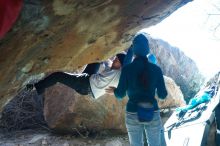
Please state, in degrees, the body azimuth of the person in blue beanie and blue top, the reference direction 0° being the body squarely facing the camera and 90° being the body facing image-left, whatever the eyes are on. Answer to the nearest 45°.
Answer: approximately 180°

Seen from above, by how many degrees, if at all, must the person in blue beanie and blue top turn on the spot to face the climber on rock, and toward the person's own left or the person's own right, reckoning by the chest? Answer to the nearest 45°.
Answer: approximately 45° to the person's own left

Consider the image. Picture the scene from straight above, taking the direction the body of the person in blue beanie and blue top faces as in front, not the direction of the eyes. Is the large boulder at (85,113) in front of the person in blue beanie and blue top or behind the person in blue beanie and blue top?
in front

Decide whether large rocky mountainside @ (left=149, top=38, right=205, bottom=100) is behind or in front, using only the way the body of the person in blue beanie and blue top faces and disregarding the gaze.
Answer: in front

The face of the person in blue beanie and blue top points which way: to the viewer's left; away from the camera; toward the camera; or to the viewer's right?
away from the camera
